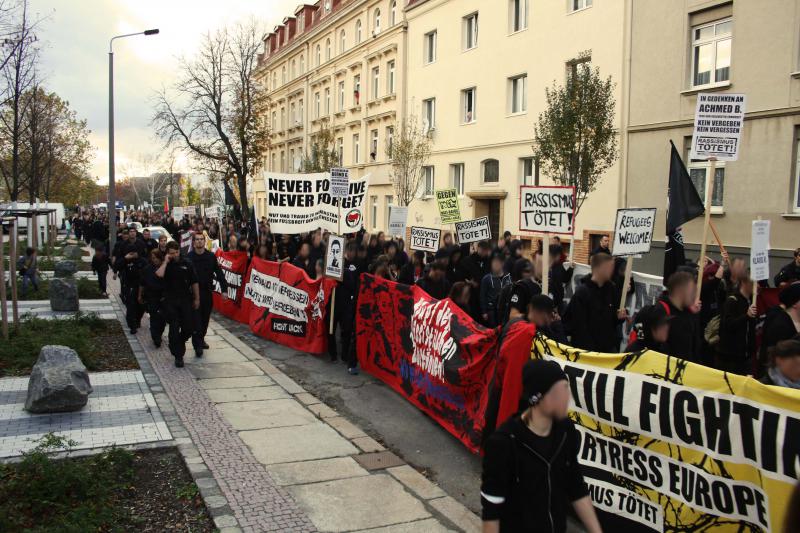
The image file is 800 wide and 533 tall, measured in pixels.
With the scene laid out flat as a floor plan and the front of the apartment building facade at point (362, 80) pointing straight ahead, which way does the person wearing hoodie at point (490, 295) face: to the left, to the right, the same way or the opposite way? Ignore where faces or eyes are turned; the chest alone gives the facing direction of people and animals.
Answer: to the left

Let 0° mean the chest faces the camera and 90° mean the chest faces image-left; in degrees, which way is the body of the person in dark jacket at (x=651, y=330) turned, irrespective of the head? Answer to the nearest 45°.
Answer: approximately 315°

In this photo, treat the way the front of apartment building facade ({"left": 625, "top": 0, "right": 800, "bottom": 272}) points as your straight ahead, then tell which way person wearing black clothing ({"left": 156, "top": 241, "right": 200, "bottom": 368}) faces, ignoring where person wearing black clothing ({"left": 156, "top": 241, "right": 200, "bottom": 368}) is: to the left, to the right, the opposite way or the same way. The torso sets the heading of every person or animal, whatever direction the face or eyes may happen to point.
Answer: to the left

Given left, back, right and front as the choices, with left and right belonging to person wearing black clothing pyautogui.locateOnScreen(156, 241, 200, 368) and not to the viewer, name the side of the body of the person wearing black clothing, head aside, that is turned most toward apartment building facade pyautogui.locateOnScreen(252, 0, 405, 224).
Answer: back

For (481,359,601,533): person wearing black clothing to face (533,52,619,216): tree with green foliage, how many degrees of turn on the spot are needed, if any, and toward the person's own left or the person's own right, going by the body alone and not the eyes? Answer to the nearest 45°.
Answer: approximately 135° to the person's own left

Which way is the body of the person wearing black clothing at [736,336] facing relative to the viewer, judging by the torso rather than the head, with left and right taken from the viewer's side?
facing the viewer and to the right of the viewer

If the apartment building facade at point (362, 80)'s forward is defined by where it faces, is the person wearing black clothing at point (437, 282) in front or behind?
in front

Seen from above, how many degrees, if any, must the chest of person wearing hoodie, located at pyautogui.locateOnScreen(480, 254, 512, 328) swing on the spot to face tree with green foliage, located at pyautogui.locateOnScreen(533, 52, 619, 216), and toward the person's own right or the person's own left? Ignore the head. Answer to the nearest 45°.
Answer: approximately 135° to the person's own left

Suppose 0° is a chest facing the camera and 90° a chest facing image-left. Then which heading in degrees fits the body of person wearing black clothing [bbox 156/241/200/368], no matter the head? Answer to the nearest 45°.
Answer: approximately 0°

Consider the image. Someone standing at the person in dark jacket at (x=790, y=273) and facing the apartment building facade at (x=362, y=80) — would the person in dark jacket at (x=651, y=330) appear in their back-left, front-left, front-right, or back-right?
back-left

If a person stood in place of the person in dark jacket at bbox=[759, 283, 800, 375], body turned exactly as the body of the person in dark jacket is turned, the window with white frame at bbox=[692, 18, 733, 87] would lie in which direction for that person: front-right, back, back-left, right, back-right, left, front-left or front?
back-left

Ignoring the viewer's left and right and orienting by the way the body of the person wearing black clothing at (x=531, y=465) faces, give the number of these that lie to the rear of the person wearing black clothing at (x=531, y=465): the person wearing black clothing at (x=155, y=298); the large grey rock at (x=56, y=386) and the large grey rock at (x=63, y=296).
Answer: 3

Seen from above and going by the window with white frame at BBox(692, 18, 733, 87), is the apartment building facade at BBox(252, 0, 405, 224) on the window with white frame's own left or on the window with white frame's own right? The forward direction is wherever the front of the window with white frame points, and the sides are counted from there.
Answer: on the window with white frame's own right

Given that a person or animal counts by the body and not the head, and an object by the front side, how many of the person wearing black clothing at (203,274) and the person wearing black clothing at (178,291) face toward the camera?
2
